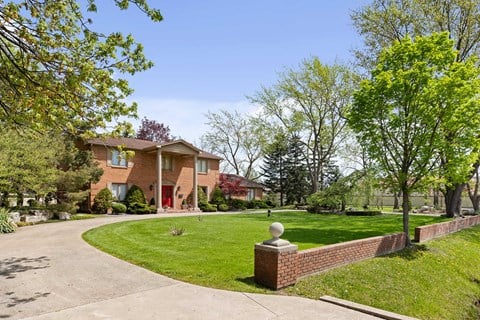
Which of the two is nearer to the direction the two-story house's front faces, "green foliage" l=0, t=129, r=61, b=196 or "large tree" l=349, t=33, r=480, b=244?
the large tree

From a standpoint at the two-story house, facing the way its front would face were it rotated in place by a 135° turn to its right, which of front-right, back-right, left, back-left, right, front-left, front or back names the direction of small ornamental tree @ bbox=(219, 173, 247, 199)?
back-right

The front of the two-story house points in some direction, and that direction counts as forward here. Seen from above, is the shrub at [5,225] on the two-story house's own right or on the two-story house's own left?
on the two-story house's own right

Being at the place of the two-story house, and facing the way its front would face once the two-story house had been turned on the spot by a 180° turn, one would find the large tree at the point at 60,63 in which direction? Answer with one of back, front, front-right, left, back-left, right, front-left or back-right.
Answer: back-left

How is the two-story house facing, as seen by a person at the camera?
facing the viewer and to the right of the viewer

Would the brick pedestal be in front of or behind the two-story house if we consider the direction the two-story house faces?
in front

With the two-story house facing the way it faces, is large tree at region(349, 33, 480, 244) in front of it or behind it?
in front

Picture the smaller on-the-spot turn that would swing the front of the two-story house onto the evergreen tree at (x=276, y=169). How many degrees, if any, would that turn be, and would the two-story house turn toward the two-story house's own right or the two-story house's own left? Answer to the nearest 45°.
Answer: approximately 90° to the two-story house's own left

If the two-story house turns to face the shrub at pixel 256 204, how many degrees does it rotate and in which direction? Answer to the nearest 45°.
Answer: approximately 90° to its left

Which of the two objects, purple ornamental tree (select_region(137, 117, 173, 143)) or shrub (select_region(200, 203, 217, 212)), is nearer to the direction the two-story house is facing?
the shrub

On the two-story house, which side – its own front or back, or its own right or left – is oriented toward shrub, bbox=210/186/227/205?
left
